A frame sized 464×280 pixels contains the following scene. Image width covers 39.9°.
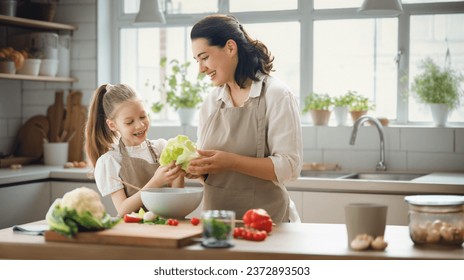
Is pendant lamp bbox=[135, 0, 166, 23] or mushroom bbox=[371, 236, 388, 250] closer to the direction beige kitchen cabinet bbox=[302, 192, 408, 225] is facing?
the mushroom

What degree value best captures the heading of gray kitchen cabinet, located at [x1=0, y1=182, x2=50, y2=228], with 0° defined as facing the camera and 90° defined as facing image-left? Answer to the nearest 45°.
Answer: approximately 315°

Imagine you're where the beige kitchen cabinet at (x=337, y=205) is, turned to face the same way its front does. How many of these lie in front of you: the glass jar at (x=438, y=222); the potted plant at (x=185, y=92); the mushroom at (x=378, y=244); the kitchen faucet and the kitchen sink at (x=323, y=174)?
2

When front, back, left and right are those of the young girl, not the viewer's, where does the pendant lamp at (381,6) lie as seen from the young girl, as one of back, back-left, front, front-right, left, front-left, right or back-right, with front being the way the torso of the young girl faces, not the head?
left

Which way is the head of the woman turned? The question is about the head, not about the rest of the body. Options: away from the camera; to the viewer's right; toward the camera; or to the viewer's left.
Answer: to the viewer's left

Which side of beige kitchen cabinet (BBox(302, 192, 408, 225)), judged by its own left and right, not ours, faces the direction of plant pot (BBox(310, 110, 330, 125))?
back

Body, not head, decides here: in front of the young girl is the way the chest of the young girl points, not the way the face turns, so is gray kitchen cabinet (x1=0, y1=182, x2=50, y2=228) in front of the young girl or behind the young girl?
behind
